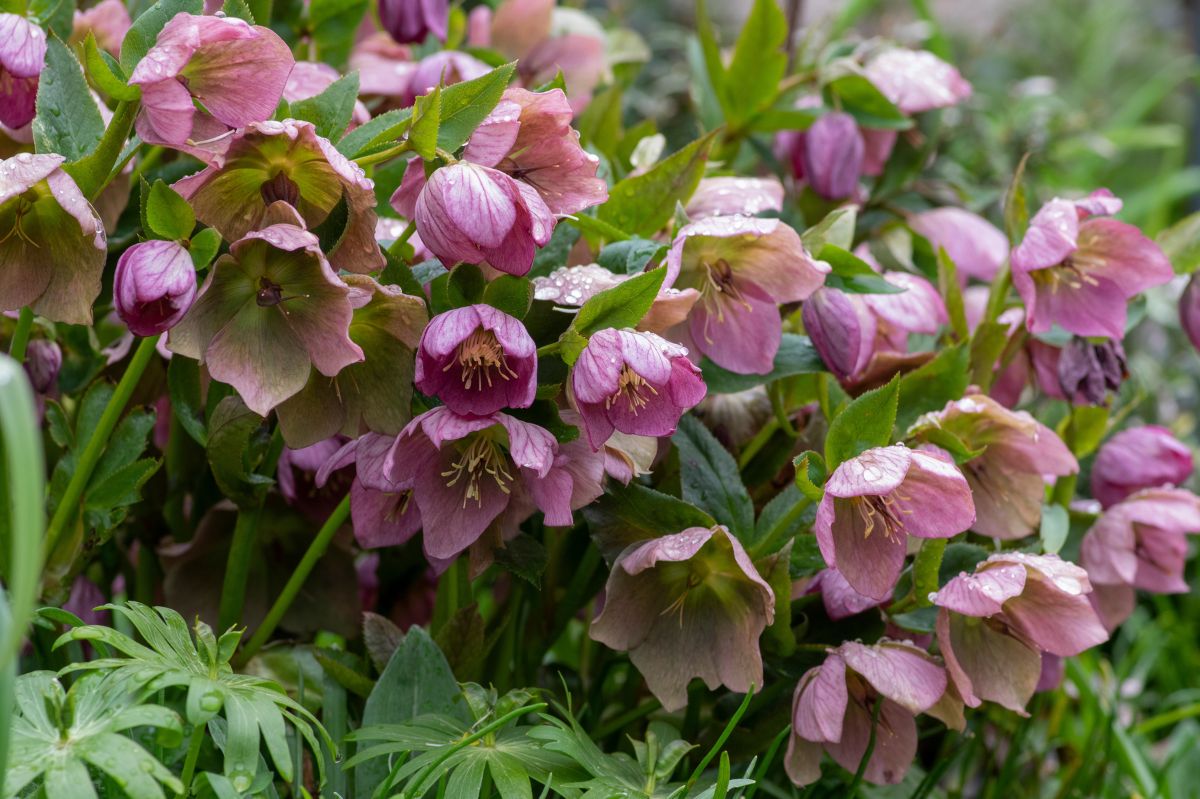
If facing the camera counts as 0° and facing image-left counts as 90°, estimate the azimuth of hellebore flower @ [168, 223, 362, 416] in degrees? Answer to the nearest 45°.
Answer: approximately 0°
